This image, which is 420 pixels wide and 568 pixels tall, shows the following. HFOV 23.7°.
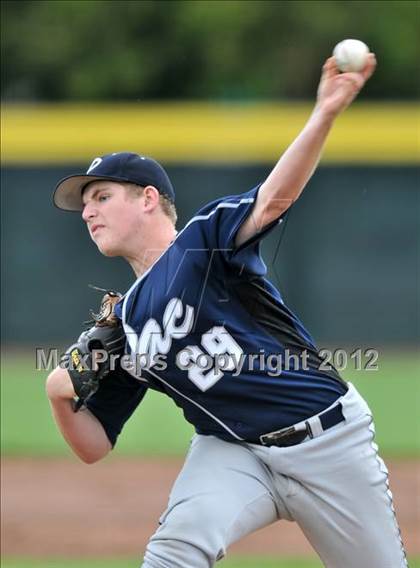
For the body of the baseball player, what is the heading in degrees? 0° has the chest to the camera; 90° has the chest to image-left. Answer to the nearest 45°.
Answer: approximately 45°
